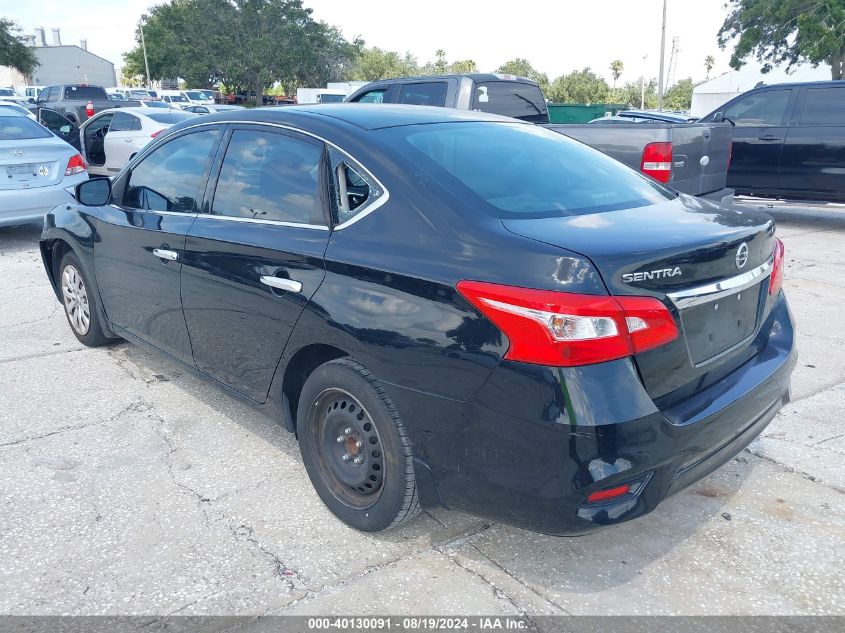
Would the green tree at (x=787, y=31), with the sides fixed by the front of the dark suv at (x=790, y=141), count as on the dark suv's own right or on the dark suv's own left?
on the dark suv's own right

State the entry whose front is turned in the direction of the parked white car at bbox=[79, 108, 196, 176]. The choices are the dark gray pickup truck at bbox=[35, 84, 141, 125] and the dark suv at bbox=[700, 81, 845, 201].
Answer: the dark suv

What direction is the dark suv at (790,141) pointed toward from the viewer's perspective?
to the viewer's left

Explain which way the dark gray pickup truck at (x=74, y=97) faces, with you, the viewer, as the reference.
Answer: facing away from the viewer and to the left of the viewer

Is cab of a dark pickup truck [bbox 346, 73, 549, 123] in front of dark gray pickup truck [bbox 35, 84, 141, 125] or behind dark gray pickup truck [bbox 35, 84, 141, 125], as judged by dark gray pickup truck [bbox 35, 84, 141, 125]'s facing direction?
behind

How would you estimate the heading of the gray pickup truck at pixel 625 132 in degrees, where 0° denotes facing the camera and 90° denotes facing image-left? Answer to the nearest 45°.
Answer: approximately 135°

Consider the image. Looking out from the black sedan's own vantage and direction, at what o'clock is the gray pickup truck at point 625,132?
The gray pickup truck is roughly at 2 o'clock from the black sedan.

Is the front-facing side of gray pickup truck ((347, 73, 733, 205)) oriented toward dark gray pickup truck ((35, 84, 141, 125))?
yes
